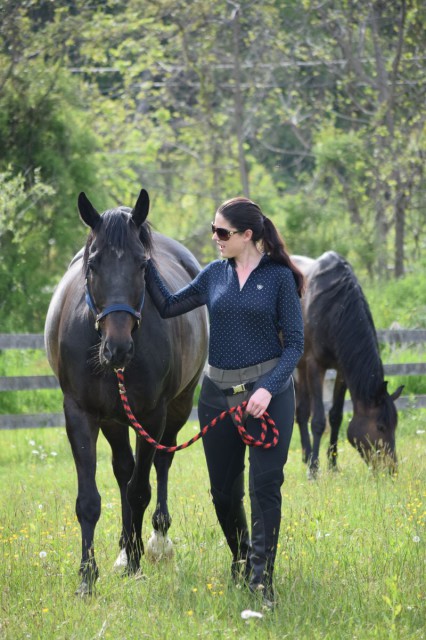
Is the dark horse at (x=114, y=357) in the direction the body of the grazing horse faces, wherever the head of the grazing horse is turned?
no

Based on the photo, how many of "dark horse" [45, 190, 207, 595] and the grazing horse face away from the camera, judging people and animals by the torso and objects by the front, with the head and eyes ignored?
0

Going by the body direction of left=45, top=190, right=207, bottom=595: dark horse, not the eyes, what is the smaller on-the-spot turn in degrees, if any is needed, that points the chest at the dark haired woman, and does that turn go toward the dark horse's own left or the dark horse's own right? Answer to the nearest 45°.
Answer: approximately 45° to the dark horse's own left

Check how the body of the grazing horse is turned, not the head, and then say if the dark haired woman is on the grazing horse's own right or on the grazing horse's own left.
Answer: on the grazing horse's own right

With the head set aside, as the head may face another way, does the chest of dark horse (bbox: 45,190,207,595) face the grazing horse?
no

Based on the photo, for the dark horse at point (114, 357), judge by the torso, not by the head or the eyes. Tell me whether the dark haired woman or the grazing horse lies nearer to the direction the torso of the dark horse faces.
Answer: the dark haired woman

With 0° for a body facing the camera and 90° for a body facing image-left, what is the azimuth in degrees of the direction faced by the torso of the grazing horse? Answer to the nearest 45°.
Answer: approximately 315°

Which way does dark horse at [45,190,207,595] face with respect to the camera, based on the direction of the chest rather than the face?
toward the camera
